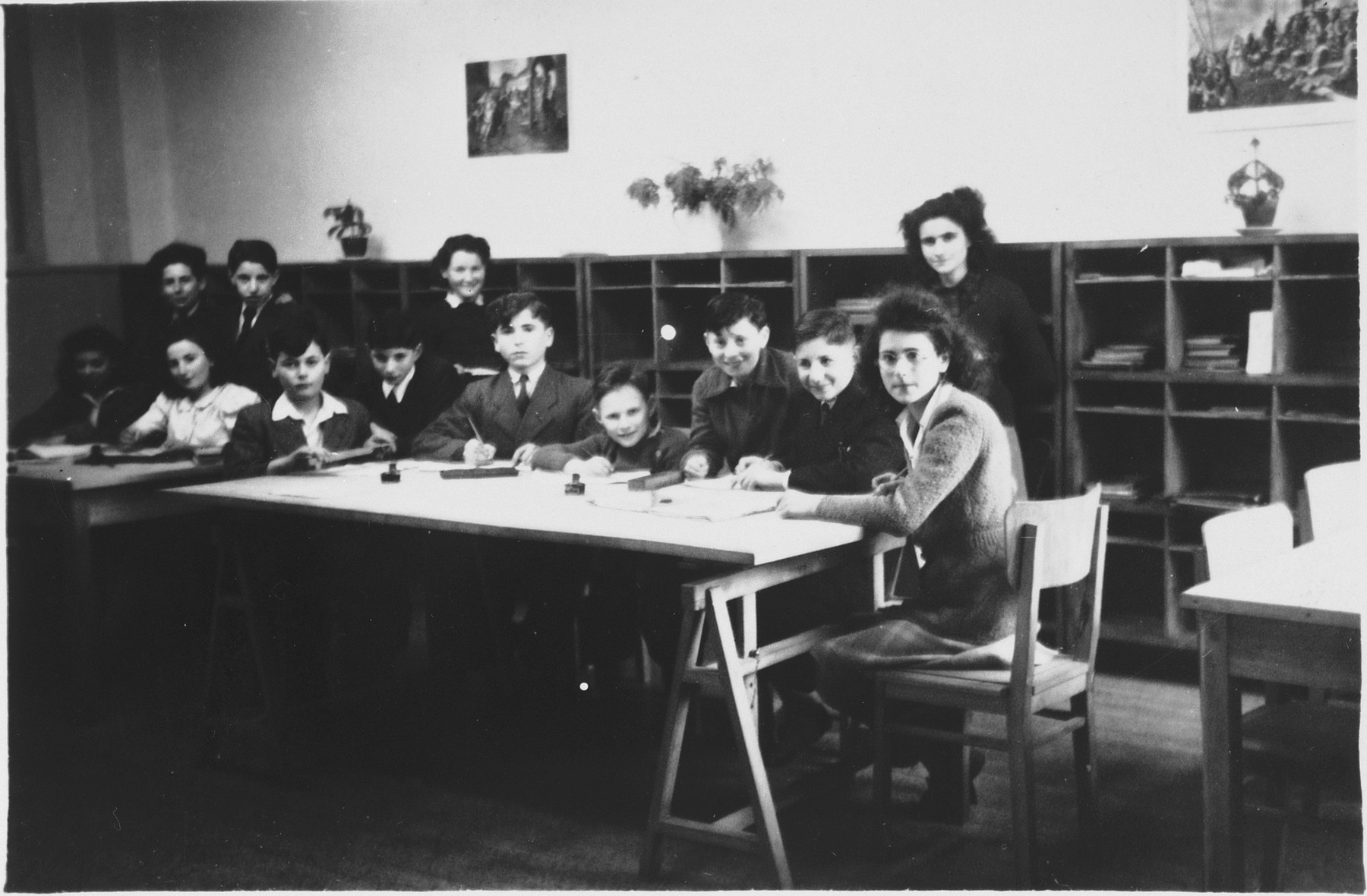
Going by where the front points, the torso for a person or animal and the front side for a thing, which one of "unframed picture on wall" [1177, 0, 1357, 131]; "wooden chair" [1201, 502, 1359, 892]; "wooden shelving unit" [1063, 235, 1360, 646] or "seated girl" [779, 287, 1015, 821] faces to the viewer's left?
the seated girl

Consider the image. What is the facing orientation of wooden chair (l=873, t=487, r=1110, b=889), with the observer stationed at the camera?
facing away from the viewer and to the left of the viewer

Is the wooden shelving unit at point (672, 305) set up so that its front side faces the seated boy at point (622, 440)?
yes

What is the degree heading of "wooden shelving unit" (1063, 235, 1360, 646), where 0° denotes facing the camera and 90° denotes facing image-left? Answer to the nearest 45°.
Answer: approximately 0°

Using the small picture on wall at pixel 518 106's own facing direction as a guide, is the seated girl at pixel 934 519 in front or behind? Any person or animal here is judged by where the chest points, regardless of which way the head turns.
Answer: in front

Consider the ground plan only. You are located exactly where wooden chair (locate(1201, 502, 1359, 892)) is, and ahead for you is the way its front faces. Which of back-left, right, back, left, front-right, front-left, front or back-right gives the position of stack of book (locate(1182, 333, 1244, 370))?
back-left

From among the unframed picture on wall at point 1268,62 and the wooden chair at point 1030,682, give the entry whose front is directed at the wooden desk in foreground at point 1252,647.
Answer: the unframed picture on wall

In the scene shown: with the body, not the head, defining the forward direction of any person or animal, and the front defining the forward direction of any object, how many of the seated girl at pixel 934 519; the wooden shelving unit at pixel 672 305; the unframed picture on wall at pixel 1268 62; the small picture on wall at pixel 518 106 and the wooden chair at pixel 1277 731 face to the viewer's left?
1

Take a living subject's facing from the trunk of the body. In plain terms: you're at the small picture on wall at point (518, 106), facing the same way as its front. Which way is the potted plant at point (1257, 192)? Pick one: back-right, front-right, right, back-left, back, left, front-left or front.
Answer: front-left

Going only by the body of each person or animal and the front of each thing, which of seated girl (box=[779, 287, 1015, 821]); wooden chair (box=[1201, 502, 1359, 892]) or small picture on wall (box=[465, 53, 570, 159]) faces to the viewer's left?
the seated girl

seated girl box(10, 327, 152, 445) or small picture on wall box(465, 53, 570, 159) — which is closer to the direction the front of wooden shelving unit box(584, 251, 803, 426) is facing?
the seated girl

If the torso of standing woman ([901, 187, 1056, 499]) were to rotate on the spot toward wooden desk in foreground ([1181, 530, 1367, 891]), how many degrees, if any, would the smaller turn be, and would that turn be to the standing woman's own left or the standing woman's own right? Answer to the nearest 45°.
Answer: approximately 45° to the standing woman's own left

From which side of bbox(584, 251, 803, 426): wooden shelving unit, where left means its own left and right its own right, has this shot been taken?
front

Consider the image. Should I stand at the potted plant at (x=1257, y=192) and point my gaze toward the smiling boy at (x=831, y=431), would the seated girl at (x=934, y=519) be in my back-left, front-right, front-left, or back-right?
front-left

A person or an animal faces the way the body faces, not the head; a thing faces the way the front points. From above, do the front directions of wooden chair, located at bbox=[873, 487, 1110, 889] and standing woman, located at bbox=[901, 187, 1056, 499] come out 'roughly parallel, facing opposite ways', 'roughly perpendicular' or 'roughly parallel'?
roughly perpendicular

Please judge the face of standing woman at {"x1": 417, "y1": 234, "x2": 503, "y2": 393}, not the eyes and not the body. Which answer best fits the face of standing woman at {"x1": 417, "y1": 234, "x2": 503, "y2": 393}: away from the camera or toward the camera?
toward the camera

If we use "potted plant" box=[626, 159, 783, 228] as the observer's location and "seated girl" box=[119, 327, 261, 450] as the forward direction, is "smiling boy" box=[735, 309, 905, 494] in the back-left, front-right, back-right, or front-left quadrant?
front-left

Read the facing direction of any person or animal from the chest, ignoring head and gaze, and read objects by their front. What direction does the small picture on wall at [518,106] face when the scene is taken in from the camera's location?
facing the viewer
